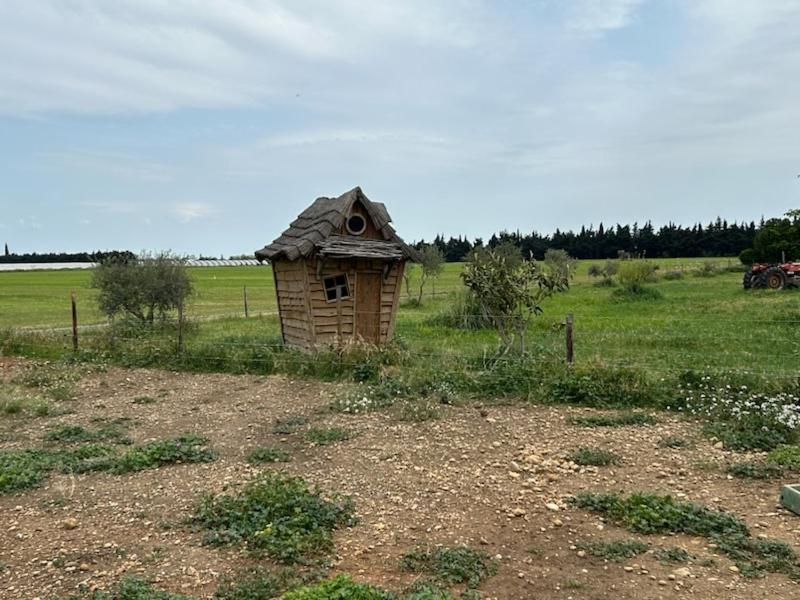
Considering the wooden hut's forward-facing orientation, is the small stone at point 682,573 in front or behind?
in front

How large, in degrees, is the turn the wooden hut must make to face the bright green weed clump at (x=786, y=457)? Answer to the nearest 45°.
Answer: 0° — it already faces it

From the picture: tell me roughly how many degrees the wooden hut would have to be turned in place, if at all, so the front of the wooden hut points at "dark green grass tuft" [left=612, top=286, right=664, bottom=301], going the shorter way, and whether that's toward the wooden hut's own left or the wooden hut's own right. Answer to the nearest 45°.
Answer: approximately 90° to the wooden hut's own left

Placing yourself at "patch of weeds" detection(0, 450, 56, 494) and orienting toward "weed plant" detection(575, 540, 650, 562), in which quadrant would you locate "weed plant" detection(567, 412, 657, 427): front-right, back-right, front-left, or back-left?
front-left

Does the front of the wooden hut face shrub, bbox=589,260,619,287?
no

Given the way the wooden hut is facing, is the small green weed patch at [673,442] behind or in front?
in front

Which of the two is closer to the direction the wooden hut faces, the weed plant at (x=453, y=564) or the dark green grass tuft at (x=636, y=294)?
the weed plant

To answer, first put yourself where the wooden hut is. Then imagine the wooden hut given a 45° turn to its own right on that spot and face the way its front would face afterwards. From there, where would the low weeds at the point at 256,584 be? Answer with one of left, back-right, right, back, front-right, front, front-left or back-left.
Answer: front

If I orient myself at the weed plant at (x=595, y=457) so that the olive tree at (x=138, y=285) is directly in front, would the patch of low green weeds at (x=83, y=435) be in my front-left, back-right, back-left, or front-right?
front-left

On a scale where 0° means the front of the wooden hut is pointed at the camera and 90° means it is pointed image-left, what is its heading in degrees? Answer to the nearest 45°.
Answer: approximately 315°

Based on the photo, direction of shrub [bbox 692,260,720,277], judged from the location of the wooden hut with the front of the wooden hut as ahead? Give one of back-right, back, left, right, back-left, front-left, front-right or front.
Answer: left

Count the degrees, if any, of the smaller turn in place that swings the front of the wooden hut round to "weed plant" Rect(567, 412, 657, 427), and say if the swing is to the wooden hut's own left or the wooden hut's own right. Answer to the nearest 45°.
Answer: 0° — it already faces it

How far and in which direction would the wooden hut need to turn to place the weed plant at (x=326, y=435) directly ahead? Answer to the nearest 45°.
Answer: approximately 45° to its right

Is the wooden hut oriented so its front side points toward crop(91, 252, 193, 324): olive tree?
no
